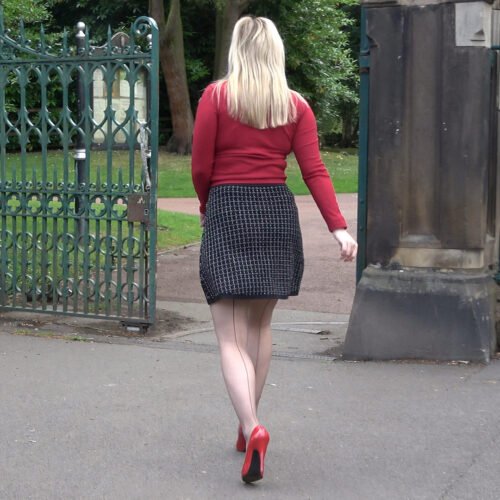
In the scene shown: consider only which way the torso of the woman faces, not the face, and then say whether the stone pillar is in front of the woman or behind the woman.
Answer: in front

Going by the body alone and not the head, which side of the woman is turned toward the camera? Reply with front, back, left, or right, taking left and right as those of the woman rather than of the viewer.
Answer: back

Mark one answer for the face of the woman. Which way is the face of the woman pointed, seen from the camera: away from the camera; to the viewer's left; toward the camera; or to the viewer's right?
away from the camera

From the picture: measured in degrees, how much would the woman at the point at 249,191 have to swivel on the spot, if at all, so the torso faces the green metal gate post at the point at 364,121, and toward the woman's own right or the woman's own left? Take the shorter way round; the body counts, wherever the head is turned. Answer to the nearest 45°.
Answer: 0° — they already face it
